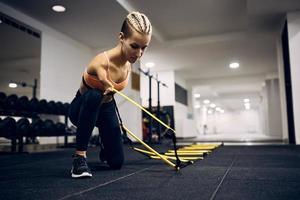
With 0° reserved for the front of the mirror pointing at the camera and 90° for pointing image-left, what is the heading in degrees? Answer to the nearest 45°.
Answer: approximately 315°

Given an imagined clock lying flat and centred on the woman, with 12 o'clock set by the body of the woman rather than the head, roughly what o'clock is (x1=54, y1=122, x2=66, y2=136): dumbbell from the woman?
The dumbbell is roughly at 7 o'clock from the woman.

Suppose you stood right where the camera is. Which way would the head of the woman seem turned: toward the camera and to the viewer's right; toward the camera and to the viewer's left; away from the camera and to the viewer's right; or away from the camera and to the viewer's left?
toward the camera and to the viewer's right

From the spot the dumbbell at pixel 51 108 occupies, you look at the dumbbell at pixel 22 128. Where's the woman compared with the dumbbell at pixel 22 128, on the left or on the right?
left

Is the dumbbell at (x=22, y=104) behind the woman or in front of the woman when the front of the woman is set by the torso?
behind
